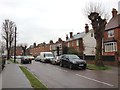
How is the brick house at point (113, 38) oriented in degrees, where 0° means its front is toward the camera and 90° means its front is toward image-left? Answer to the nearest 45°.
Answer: approximately 45°

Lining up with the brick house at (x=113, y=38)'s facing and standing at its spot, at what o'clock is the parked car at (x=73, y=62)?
The parked car is roughly at 11 o'clock from the brick house.

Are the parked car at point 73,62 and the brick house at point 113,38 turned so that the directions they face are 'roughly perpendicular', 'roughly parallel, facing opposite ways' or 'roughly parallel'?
roughly perpendicular

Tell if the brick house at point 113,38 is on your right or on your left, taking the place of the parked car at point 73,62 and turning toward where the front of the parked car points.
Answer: on your left

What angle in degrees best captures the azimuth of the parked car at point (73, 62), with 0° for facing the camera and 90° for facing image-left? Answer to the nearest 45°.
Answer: approximately 315°
